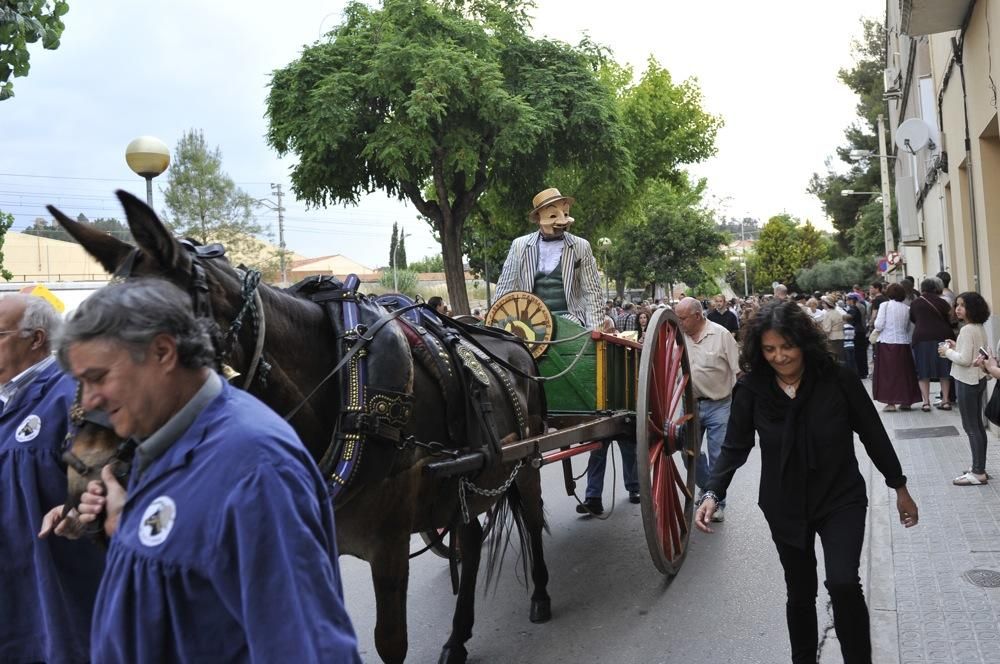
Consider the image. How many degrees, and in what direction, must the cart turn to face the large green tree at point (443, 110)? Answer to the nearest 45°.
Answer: approximately 135° to its right

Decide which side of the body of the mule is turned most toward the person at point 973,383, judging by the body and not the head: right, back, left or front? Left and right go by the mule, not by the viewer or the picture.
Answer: back

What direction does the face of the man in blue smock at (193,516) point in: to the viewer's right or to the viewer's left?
to the viewer's left

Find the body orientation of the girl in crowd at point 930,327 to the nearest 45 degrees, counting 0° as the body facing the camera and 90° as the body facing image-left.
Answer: approximately 180°

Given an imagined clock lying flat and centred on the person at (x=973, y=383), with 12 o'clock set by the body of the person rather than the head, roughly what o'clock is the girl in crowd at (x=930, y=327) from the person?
The girl in crowd is roughly at 3 o'clock from the person.

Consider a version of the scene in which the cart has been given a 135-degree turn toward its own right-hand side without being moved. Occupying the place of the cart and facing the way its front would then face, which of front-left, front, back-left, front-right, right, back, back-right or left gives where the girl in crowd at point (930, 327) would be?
front-right

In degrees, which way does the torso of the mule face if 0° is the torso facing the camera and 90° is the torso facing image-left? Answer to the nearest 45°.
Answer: approximately 45°

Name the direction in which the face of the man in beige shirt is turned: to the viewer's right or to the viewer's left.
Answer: to the viewer's left
